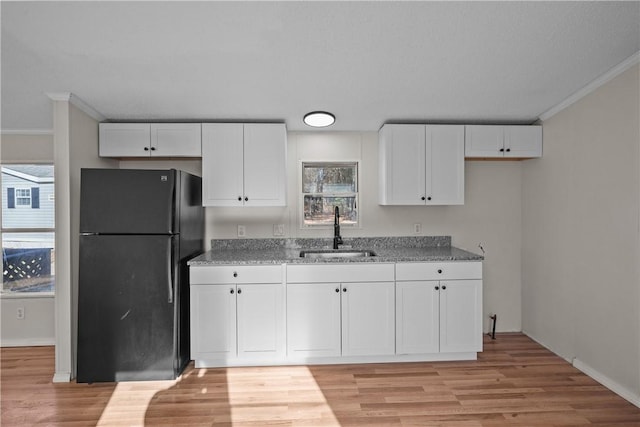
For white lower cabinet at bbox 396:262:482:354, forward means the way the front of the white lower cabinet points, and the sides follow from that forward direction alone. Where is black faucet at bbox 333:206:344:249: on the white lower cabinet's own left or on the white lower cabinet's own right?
on the white lower cabinet's own right

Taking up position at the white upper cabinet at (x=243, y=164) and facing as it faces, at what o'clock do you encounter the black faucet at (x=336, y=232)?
The black faucet is roughly at 9 o'clock from the white upper cabinet.

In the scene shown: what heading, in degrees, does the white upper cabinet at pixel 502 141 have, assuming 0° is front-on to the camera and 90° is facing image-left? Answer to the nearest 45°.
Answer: approximately 0°

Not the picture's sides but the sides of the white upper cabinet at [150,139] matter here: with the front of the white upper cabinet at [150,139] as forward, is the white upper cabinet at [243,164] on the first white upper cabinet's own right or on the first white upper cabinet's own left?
on the first white upper cabinet's own left

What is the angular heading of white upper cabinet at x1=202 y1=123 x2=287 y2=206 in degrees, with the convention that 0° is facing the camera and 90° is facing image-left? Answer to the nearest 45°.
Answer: approximately 0°

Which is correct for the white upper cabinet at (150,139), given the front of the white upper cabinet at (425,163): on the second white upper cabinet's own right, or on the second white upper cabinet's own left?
on the second white upper cabinet's own right

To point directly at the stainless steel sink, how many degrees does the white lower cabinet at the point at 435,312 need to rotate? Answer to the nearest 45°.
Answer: approximately 90° to its right
